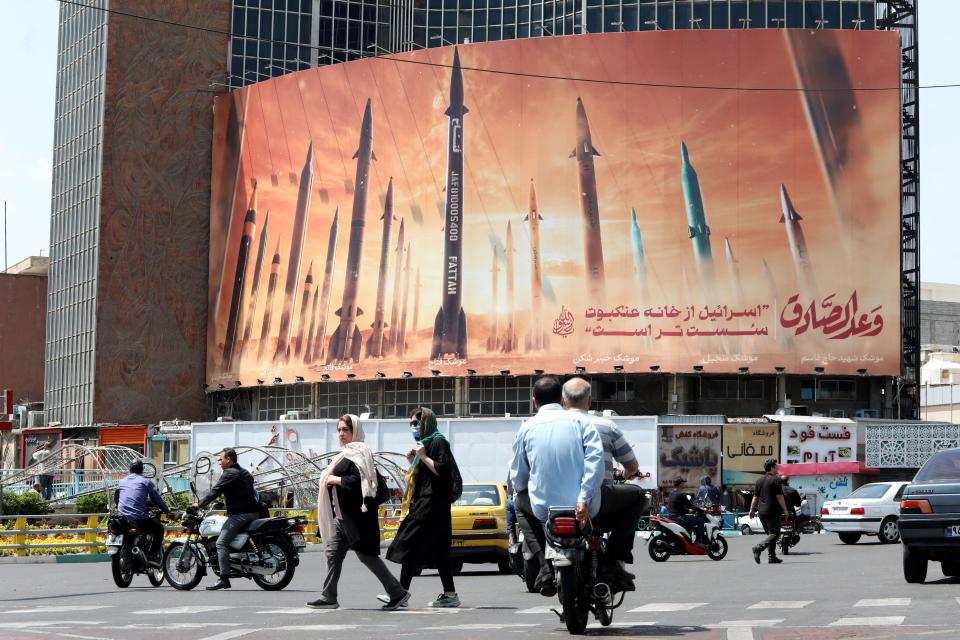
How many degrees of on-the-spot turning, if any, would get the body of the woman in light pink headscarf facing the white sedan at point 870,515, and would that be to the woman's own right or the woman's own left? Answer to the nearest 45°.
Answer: approximately 135° to the woman's own right

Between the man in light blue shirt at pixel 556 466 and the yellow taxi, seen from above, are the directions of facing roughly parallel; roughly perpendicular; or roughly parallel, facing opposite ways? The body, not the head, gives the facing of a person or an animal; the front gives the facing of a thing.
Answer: roughly parallel

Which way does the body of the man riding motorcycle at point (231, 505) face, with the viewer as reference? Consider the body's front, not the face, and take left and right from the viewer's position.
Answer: facing to the left of the viewer

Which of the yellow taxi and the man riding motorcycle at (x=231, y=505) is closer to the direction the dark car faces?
the yellow taxi

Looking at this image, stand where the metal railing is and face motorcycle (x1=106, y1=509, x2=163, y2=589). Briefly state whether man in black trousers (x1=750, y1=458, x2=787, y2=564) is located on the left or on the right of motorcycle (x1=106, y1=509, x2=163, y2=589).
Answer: left

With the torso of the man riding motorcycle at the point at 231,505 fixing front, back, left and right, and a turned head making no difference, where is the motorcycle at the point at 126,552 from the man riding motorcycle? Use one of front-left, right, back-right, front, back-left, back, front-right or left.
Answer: front-right

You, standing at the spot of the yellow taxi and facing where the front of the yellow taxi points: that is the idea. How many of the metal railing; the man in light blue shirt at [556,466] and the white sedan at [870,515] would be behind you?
1

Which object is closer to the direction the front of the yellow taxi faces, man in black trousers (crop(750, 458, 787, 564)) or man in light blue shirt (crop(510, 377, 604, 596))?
the man in black trousers

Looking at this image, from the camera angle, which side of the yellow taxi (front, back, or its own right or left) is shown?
back

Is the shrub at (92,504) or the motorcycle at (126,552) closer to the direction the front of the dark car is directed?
the shrub

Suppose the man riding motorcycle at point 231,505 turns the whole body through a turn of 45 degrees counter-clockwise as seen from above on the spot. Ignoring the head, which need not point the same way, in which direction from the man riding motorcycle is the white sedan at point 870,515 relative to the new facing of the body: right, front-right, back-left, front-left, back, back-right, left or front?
back
